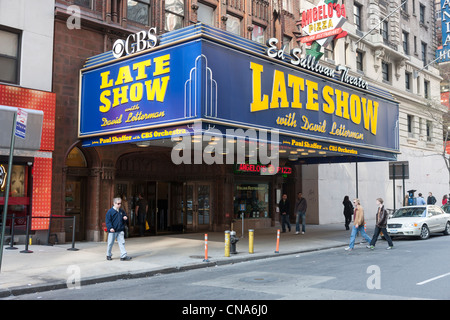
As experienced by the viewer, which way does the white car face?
facing the viewer and to the left of the viewer

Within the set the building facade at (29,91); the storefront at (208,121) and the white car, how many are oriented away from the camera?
0

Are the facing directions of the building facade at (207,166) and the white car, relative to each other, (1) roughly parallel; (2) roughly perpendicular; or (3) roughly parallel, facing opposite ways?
roughly perpendicular

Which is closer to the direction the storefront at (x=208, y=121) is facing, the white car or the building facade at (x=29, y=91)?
the white car

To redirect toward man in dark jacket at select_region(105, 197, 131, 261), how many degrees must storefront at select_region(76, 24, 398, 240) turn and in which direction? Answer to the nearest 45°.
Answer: approximately 90° to its right

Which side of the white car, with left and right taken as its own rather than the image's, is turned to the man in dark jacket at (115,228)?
front

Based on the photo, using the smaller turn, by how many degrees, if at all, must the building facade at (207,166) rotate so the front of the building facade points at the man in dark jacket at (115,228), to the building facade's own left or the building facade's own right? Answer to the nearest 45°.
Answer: approximately 45° to the building facade's own right

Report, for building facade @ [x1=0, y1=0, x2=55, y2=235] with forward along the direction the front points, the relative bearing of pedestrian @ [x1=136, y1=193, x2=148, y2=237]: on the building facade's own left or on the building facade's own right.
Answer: on the building facade's own left

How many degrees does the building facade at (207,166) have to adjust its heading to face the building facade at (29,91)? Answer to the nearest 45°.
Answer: approximately 90° to its right

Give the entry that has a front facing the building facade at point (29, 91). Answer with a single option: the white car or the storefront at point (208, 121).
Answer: the white car

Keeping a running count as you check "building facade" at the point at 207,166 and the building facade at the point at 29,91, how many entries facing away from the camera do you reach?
0

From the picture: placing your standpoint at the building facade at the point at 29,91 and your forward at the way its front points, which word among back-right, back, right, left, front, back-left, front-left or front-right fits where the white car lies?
front-left

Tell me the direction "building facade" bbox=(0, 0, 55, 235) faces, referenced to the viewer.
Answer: facing the viewer and to the right of the viewer

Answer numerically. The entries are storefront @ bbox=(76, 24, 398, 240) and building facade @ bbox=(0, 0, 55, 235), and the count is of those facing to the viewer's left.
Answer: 0

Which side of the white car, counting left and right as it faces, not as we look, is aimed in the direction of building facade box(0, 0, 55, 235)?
front
